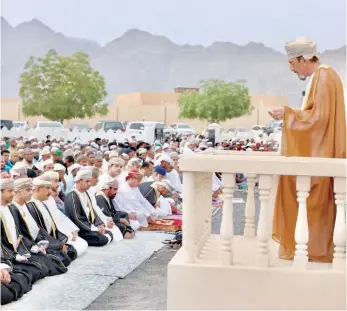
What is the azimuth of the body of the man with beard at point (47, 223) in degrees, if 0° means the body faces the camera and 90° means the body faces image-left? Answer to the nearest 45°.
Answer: approximately 315°

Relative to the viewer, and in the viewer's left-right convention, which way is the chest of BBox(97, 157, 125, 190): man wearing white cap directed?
facing the viewer and to the right of the viewer

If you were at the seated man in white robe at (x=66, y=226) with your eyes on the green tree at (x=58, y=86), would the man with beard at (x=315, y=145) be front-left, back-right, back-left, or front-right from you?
back-right

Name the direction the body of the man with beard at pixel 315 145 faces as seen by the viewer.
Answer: to the viewer's left

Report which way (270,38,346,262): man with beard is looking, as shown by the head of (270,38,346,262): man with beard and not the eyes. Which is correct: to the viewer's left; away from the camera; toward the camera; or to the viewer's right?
to the viewer's left

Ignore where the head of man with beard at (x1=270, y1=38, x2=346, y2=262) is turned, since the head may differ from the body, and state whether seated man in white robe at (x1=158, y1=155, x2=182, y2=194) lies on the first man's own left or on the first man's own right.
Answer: on the first man's own right

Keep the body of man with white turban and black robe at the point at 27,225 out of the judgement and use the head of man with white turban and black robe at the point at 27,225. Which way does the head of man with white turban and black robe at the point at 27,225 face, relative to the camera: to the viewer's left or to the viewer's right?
to the viewer's right

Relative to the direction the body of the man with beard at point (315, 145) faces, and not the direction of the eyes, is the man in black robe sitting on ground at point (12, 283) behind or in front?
in front

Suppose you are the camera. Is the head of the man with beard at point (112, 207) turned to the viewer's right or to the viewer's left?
to the viewer's right

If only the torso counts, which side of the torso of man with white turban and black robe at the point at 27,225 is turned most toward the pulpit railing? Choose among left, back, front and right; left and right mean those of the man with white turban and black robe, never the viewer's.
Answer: front

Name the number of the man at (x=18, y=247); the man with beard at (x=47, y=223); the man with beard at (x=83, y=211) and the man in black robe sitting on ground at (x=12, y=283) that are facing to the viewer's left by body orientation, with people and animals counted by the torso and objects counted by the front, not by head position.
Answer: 0

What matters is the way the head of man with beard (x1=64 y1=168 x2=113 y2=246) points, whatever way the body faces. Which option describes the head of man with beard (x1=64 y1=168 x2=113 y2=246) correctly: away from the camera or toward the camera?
toward the camera
